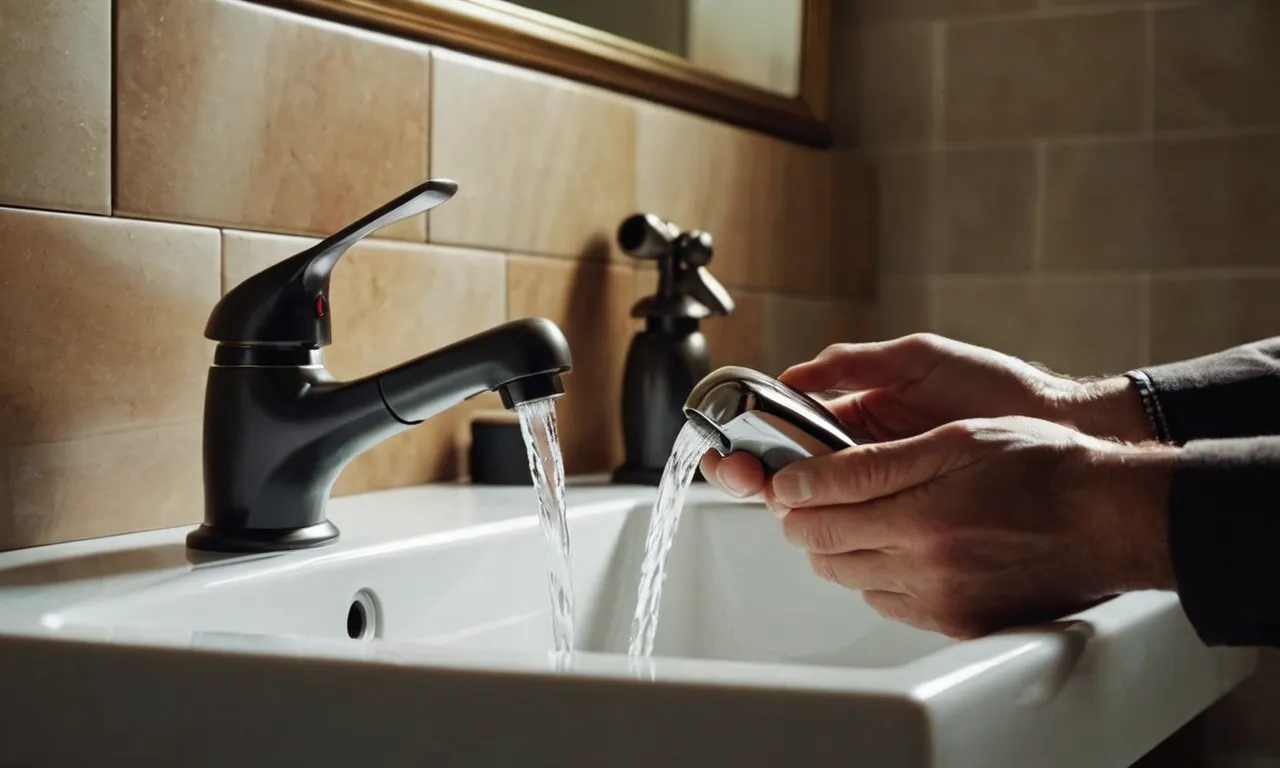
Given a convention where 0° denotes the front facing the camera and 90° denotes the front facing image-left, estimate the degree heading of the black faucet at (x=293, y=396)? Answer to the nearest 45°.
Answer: approximately 270°

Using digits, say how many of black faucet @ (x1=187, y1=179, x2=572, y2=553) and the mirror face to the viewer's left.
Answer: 0

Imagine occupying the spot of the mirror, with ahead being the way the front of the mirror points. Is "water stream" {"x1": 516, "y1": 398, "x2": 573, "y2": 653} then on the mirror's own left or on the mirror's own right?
on the mirror's own right

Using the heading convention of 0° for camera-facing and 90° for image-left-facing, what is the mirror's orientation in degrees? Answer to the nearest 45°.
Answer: approximately 315°
